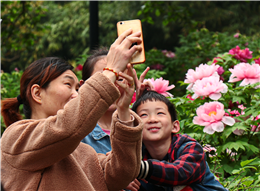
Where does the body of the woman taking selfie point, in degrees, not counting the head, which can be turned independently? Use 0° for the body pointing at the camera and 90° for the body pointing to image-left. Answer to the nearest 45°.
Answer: approximately 315°

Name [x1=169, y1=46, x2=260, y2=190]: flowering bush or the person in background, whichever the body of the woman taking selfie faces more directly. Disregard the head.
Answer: the flowering bush

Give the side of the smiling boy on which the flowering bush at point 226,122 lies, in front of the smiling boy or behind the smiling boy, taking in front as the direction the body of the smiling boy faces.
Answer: behind

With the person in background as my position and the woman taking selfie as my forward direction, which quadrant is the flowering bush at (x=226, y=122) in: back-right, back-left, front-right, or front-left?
back-left

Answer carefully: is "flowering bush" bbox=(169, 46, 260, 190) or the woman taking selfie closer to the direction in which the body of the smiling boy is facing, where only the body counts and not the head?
the woman taking selfie

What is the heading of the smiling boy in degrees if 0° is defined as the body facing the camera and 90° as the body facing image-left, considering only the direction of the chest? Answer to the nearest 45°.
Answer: approximately 45°
